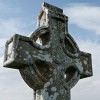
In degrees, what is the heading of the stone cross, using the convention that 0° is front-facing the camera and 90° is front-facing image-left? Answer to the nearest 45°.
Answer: approximately 315°
